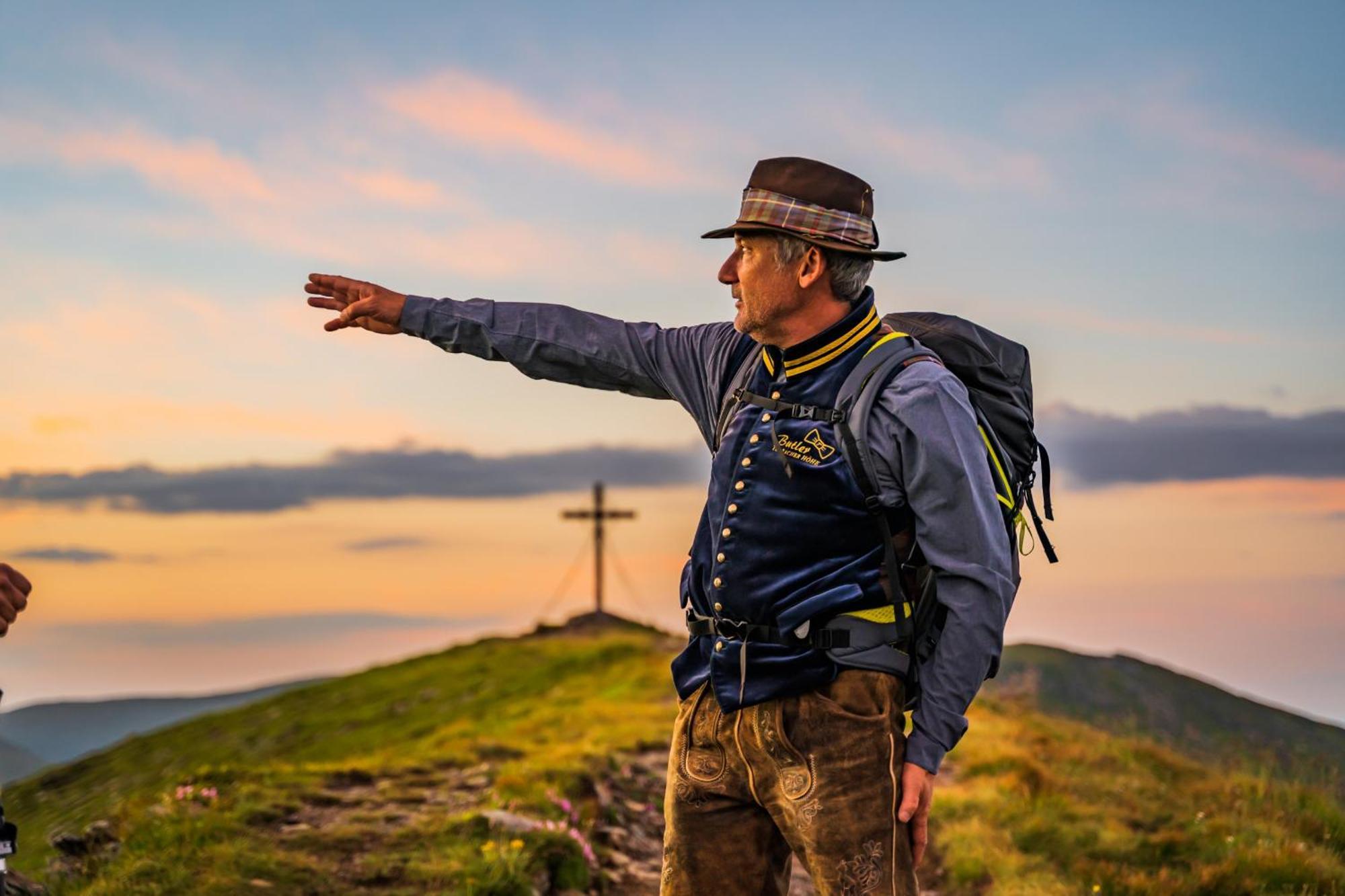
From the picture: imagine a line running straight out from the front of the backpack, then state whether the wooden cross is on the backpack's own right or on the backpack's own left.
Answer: on the backpack's own left

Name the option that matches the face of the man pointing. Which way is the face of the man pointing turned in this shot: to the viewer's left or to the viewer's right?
to the viewer's left

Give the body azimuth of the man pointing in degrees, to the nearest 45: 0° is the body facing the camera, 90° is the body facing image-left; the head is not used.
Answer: approximately 45°

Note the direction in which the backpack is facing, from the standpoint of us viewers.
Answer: facing away from the viewer and to the right of the viewer

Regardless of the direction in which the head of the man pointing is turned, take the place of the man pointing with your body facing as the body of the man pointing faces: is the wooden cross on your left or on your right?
on your right
